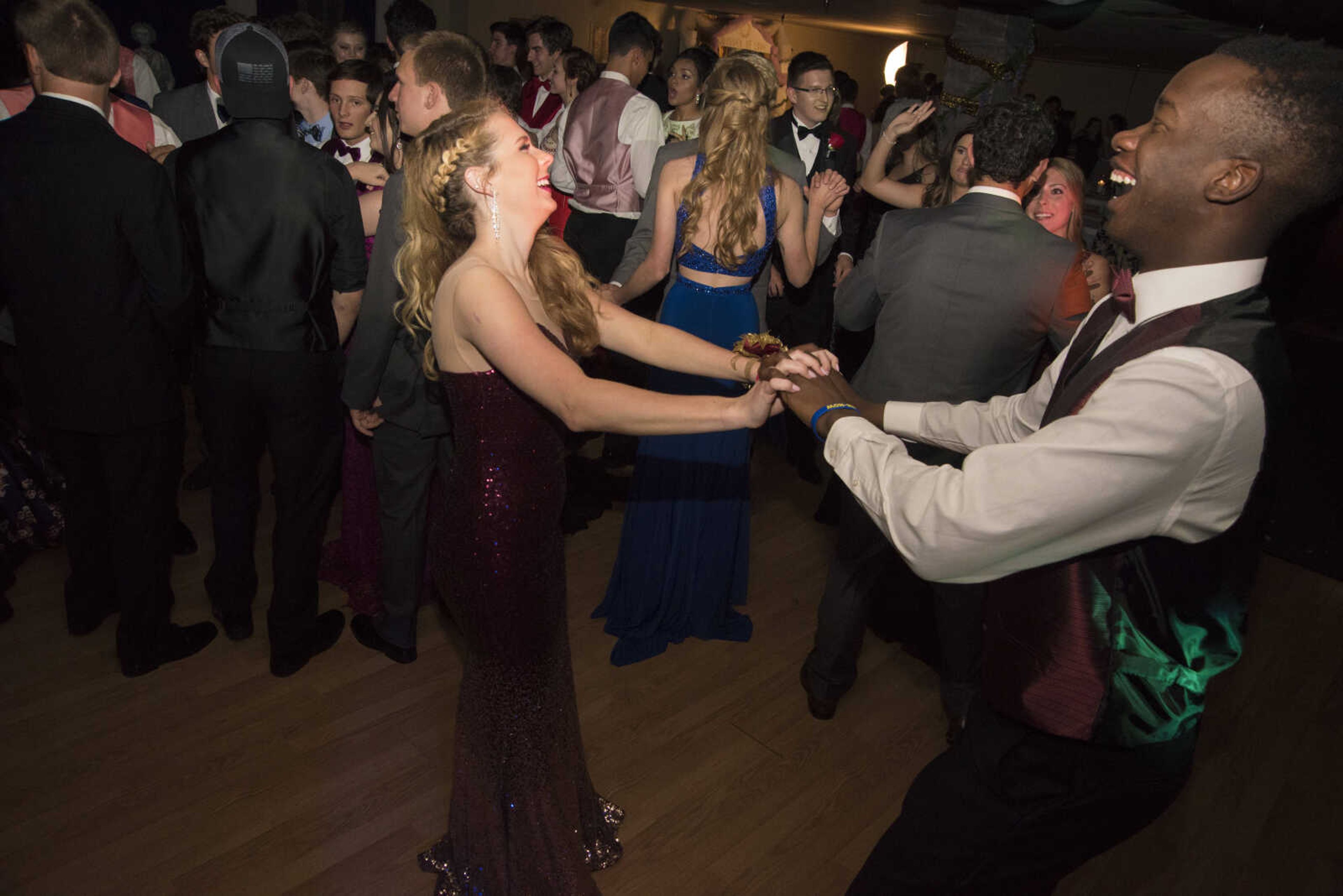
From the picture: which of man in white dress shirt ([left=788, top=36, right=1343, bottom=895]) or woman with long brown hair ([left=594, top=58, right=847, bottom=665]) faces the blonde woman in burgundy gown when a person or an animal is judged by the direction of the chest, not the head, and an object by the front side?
the man in white dress shirt

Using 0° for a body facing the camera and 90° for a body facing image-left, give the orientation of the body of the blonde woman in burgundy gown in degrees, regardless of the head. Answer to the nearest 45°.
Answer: approximately 270°

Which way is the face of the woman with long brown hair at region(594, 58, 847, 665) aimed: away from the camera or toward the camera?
away from the camera

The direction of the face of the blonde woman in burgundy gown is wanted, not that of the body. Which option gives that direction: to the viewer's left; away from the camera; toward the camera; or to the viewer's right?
to the viewer's right

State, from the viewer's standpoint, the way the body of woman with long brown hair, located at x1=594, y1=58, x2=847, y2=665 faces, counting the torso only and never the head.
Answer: away from the camera

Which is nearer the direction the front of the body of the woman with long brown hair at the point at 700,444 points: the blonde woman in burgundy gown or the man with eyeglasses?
the man with eyeglasses

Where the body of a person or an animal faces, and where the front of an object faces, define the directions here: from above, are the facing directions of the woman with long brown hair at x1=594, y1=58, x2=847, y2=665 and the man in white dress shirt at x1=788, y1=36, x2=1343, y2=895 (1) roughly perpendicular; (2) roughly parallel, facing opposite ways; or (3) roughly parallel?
roughly perpendicular

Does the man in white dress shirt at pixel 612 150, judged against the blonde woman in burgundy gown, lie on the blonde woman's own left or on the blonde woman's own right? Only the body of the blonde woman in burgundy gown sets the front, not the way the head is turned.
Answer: on the blonde woman's own left

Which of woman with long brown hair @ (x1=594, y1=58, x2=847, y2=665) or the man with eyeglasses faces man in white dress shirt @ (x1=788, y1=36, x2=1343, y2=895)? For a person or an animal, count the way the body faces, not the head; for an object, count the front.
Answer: the man with eyeglasses

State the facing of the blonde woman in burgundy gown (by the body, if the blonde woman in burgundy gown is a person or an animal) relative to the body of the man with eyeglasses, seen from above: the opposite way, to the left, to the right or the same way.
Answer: to the left

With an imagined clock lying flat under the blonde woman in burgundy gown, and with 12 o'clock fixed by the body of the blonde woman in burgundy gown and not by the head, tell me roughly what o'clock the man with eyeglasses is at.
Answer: The man with eyeglasses is roughly at 10 o'clock from the blonde woman in burgundy gown.

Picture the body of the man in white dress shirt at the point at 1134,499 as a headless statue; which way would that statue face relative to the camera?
to the viewer's left
